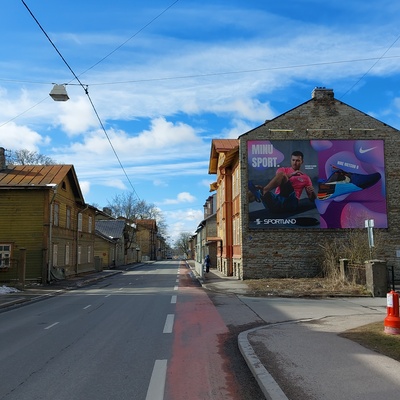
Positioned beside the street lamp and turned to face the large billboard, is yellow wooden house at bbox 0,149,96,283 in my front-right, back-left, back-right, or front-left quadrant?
front-left

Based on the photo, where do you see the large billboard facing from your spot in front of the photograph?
facing the viewer

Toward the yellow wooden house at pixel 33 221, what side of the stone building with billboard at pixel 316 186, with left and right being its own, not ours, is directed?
front

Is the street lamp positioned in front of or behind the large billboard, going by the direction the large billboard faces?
in front

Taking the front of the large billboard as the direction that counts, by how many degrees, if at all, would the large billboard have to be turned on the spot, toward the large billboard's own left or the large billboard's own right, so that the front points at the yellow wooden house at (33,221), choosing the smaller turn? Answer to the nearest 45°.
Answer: approximately 90° to the large billboard's own right

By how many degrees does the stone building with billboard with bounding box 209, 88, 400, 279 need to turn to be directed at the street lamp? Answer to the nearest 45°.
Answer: approximately 45° to its left
